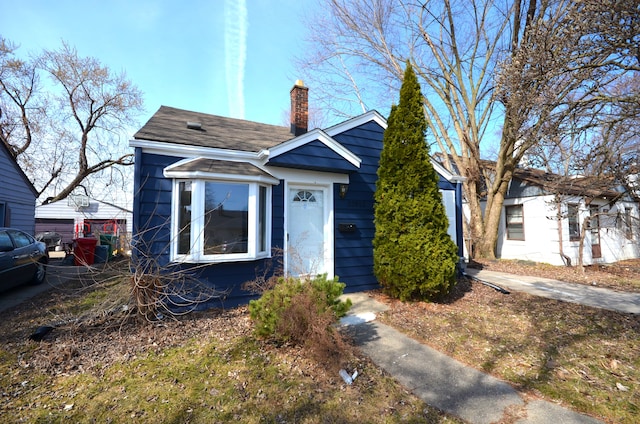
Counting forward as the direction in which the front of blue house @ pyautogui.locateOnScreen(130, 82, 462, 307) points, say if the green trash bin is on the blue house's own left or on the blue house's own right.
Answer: on the blue house's own right

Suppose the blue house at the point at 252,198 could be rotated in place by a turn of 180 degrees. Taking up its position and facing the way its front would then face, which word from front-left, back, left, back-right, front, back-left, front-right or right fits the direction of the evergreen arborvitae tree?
right

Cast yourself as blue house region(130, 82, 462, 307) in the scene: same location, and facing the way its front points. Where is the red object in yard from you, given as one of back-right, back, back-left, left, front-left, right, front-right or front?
back-right

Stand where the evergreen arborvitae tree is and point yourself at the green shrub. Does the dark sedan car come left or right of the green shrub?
right

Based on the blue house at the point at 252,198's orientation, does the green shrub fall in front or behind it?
in front

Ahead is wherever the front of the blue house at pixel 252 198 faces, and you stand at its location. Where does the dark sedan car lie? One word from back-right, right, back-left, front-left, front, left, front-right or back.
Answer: right

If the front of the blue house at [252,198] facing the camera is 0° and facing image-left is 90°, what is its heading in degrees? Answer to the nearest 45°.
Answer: approximately 0°

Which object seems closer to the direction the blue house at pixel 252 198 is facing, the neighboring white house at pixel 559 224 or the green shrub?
the green shrub

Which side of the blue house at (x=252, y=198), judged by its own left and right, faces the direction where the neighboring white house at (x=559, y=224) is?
left
